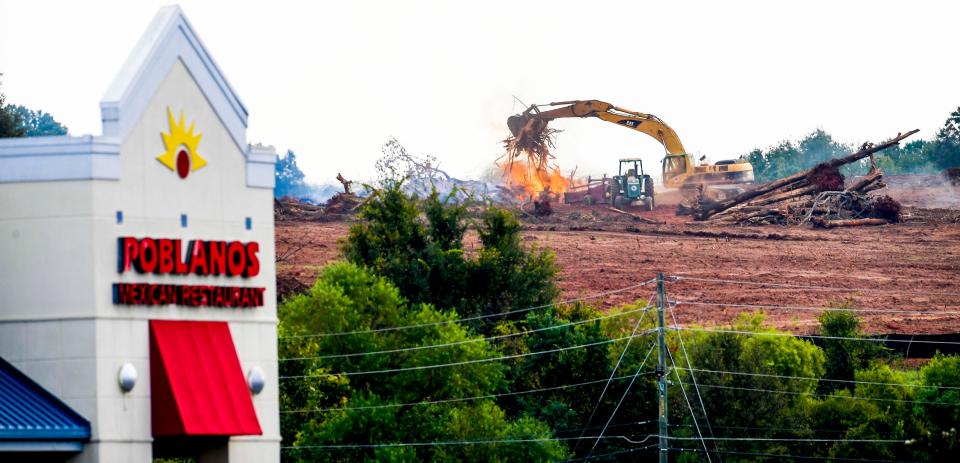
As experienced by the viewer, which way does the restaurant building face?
facing the viewer and to the right of the viewer
